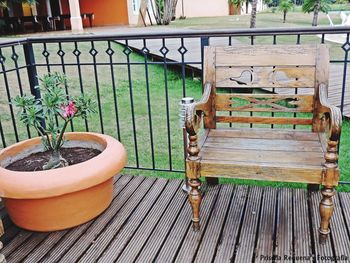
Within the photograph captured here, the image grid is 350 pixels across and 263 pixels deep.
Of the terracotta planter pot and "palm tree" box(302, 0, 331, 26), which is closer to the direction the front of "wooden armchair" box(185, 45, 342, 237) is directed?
the terracotta planter pot

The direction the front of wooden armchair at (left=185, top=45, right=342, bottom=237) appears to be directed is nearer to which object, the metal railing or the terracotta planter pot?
the terracotta planter pot

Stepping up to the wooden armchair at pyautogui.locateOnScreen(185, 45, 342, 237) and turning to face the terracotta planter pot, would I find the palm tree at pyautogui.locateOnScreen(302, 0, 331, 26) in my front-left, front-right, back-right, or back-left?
back-right

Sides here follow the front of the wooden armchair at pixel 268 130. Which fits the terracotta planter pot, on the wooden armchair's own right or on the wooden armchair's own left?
on the wooden armchair's own right

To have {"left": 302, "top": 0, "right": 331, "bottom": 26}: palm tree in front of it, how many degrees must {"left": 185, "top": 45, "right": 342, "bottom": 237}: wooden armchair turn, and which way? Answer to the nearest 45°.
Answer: approximately 180°

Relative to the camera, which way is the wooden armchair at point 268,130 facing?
toward the camera
